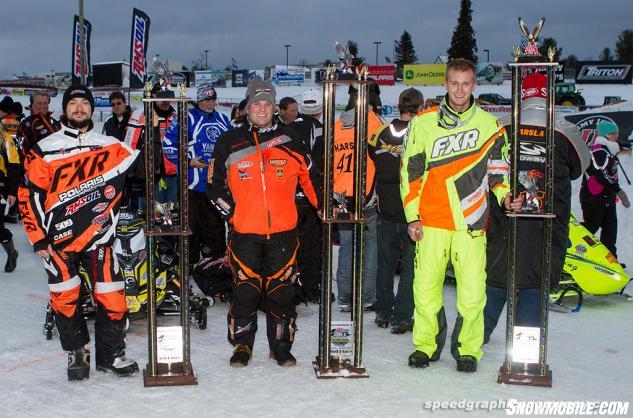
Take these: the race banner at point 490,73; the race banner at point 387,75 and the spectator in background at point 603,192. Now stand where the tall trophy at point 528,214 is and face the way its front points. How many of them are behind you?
3

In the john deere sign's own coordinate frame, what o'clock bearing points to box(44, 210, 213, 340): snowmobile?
The snowmobile is roughly at 12 o'clock from the john deere sign.

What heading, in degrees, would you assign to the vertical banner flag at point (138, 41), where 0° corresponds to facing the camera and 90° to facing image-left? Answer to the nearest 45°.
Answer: approximately 0°

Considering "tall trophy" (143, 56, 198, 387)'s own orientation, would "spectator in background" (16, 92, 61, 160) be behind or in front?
behind

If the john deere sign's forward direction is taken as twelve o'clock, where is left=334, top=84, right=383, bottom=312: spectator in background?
The spectator in background is roughly at 12 o'clock from the john deere sign.

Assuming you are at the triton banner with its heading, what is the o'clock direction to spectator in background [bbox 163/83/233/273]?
The spectator in background is roughly at 12 o'clock from the triton banner.

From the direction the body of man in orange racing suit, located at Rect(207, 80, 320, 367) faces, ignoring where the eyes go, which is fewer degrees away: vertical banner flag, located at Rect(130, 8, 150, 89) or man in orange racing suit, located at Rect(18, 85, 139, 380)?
the man in orange racing suit

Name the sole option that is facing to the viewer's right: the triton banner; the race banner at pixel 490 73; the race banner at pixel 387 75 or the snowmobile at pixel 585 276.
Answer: the snowmobile
